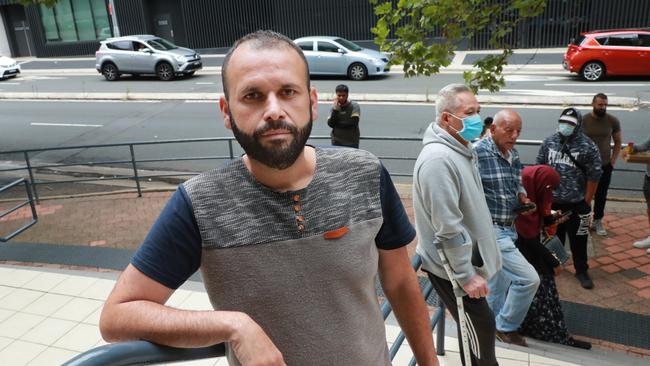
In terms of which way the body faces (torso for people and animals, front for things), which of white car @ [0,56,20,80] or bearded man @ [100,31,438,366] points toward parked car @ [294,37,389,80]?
white car @ [0,56,20,80]

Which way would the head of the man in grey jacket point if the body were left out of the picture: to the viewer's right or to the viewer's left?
to the viewer's right

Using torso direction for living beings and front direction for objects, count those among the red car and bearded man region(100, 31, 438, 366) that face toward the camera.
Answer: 1

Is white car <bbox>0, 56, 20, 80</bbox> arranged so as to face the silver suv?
yes

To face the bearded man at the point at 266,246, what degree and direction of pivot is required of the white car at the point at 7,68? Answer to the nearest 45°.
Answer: approximately 45° to its right

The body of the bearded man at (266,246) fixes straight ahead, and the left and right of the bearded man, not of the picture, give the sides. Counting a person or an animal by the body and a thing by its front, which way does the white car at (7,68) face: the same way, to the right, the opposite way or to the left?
to the left

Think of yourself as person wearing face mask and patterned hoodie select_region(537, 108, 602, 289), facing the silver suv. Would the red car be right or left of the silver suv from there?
right

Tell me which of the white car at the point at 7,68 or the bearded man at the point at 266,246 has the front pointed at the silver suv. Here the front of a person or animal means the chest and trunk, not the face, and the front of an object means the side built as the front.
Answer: the white car
